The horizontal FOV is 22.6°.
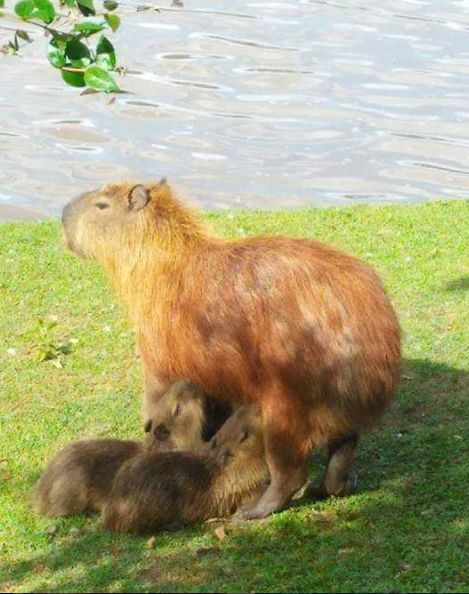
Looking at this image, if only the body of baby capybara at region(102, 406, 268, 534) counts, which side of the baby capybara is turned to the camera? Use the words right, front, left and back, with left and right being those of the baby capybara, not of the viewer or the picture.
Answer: right

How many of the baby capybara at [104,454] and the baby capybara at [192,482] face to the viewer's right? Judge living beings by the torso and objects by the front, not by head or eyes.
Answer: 2

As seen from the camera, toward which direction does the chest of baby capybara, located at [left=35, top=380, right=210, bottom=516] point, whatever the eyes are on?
to the viewer's right
